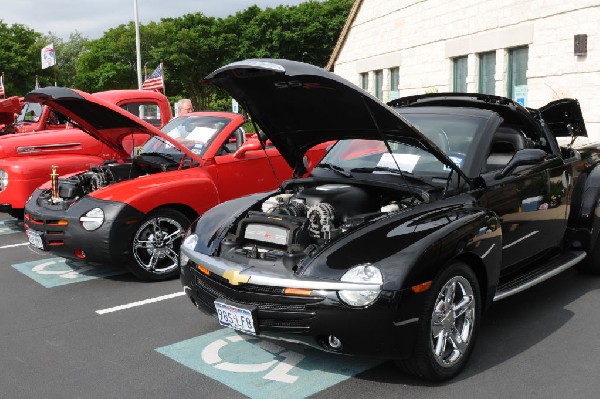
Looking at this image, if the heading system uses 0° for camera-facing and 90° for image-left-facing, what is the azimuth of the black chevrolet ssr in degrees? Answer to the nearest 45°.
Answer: approximately 45°

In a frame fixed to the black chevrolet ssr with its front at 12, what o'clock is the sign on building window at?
The sign on building window is roughly at 5 o'clock from the black chevrolet ssr.

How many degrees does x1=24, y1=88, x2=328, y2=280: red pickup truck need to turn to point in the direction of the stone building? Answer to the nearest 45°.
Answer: approximately 180°

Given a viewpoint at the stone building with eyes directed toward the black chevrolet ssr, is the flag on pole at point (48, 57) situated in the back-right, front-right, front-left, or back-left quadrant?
back-right

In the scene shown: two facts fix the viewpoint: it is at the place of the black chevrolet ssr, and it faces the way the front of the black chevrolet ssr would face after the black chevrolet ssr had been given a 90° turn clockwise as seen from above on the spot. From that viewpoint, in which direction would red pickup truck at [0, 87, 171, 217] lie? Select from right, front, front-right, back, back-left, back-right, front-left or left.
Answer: front

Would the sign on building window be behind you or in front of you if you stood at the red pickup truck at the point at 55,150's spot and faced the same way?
behind

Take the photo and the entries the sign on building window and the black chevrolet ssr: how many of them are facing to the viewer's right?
0

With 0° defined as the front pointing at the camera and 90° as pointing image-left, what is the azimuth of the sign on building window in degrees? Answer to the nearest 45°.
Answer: approximately 45°

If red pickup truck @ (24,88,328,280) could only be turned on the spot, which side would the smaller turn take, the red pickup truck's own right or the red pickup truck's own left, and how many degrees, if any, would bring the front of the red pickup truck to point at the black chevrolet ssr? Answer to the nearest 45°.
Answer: approximately 90° to the red pickup truck's own left

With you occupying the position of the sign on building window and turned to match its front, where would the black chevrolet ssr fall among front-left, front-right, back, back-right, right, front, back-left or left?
front-left

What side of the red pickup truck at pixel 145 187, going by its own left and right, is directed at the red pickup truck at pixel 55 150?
right

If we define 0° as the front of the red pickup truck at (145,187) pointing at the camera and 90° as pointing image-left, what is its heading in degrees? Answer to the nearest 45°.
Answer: approximately 45°

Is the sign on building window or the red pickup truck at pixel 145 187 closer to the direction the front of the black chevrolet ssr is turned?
the red pickup truck

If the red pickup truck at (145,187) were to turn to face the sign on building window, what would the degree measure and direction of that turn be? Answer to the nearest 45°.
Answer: approximately 180°

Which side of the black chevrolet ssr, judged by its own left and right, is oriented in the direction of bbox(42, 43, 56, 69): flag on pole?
right
